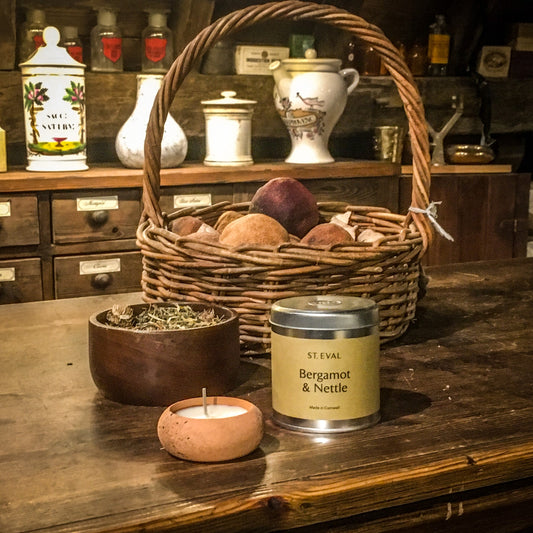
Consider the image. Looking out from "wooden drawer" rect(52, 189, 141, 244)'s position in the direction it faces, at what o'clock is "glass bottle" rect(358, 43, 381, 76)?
The glass bottle is roughly at 8 o'clock from the wooden drawer.

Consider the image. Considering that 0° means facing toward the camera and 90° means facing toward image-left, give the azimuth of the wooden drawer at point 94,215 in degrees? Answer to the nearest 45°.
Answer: approximately 0°

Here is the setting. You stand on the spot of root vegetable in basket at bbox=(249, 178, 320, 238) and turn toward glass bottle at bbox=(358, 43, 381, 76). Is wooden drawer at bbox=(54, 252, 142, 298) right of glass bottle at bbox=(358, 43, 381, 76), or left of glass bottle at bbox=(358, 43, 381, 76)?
left

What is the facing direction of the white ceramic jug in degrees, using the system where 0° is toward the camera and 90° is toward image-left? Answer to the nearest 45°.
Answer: approximately 45°

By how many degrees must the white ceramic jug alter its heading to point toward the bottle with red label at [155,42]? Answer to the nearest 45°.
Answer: approximately 45° to its right
